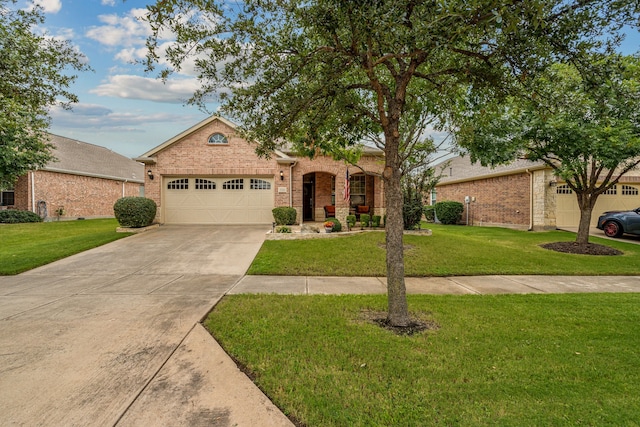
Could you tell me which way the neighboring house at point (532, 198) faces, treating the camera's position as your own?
facing the viewer and to the right of the viewer

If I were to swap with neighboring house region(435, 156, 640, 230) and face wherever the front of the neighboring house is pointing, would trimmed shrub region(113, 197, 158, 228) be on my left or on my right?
on my right

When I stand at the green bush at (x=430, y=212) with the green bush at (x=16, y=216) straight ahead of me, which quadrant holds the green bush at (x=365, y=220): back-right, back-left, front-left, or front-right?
front-left

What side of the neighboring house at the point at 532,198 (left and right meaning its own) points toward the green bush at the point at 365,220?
right

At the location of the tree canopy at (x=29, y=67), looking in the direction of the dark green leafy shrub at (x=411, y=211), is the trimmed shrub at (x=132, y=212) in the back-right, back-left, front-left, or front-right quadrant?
front-left

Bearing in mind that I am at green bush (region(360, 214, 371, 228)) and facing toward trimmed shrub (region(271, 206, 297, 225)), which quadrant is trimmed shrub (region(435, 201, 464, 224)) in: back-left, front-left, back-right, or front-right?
back-right

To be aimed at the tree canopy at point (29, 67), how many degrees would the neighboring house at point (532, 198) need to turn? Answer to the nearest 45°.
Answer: approximately 90° to its right

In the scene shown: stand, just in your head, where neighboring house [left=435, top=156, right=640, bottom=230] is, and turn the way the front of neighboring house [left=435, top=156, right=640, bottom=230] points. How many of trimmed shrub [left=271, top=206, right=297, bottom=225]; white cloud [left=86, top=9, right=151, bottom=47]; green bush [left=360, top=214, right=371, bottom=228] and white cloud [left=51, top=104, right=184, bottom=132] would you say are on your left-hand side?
0

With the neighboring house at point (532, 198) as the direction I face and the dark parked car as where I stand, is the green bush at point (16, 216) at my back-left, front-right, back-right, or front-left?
front-left

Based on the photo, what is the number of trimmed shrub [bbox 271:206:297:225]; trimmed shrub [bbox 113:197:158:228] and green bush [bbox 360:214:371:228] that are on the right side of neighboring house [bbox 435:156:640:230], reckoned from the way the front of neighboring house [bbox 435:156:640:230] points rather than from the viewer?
3

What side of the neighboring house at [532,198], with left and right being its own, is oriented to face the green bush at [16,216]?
right

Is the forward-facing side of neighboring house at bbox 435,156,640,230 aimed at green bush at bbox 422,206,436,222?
no

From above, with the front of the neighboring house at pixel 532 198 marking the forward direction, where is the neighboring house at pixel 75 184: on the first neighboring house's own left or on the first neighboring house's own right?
on the first neighboring house's own right

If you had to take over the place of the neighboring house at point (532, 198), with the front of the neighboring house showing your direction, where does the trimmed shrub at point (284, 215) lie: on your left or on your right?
on your right
